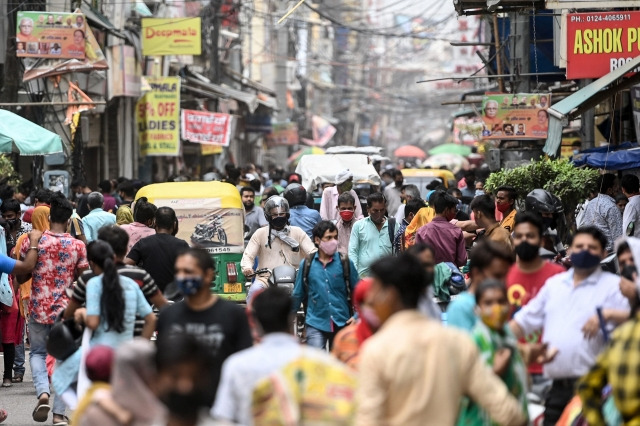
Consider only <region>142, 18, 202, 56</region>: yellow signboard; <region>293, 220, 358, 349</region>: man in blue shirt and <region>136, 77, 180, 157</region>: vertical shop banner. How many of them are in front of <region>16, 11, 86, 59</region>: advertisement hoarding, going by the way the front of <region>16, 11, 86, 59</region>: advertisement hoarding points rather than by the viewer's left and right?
1

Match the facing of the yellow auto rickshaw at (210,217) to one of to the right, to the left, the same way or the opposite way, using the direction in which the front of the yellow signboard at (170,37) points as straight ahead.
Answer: the opposite way

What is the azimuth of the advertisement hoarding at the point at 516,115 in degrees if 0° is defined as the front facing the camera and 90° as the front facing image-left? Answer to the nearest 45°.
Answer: approximately 0°

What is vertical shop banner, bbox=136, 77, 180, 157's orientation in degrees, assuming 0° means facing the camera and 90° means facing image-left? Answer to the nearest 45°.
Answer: approximately 0°

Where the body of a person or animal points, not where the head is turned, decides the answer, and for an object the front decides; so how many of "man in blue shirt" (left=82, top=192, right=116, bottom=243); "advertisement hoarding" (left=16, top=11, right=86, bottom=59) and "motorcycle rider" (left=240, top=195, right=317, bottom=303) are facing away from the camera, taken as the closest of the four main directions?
1

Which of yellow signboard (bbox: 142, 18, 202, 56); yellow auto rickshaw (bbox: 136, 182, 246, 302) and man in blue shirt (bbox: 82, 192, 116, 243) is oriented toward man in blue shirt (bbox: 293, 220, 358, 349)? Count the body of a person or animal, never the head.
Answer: the yellow signboard

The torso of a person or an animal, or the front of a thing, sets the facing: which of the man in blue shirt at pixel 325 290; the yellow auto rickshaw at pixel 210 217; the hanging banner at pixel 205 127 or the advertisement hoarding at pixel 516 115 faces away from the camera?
the yellow auto rickshaw

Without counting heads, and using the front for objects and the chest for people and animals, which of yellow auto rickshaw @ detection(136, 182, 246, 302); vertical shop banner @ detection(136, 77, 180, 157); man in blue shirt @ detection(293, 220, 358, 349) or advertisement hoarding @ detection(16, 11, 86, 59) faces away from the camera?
the yellow auto rickshaw

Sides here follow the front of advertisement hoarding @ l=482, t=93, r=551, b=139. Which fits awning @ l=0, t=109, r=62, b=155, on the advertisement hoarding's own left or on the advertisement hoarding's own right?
on the advertisement hoarding's own right

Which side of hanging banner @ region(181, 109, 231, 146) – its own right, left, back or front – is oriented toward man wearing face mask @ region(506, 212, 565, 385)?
front

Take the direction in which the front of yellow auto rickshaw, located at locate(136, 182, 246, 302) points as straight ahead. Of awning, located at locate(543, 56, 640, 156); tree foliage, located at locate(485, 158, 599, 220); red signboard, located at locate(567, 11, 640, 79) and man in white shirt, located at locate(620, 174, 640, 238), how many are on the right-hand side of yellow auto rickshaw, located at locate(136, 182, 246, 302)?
4
